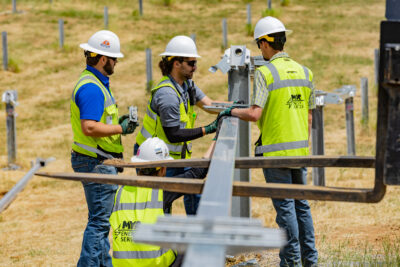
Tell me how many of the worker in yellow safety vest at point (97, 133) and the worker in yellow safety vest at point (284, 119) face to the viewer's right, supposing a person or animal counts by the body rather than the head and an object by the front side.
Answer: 1

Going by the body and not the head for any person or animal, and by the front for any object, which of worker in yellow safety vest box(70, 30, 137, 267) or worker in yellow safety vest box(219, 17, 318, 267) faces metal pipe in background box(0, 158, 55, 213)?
worker in yellow safety vest box(219, 17, 318, 267)

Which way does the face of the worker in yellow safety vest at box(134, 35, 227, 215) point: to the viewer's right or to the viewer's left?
to the viewer's right

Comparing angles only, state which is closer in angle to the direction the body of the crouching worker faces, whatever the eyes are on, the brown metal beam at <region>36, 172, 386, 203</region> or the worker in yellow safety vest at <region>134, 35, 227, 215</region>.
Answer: the worker in yellow safety vest

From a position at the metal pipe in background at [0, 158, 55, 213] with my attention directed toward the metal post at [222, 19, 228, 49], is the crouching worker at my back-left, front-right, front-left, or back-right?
back-right

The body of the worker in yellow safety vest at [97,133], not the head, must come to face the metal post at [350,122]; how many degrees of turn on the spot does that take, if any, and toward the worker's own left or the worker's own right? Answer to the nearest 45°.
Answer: approximately 45° to the worker's own left

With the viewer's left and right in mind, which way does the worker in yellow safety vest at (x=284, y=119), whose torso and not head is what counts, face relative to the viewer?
facing away from the viewer and to the left of the viewer

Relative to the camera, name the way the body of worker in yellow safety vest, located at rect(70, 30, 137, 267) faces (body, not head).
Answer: to the viewer's right

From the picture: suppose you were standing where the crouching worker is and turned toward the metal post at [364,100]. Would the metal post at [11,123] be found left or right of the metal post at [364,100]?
left

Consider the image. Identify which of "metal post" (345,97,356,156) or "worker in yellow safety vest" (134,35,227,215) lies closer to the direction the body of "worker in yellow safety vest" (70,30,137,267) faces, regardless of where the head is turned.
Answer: the worker in yellow safety vest

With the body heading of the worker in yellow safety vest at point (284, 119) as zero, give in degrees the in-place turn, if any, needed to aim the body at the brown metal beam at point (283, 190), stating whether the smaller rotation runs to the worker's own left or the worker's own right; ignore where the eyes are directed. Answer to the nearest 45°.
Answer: approximately 135° to the worker's own left

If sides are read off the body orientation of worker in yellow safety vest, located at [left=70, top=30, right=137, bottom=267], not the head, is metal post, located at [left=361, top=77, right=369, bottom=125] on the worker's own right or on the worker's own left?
on the worker's own left
